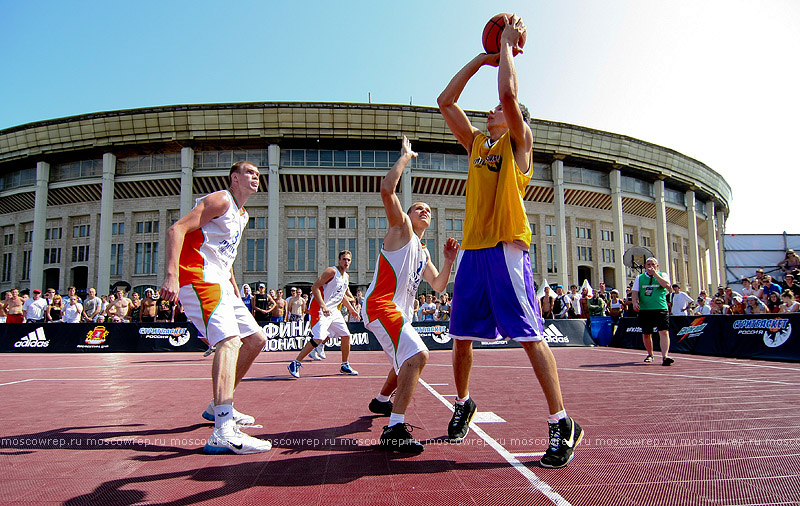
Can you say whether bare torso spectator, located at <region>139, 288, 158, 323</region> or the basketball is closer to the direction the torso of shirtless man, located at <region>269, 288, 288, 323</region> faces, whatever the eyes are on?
the basketball

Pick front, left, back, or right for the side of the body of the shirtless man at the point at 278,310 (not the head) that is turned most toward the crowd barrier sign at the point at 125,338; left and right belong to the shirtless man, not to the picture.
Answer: right

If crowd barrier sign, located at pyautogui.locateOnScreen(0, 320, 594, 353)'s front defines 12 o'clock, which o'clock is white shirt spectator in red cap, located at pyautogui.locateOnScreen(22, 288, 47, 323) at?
The white shirt spectator in red cap is roughly at 4 o'clock from the crowd barrier sign.

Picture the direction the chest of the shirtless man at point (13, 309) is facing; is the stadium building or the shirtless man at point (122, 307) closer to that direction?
the shirtless man

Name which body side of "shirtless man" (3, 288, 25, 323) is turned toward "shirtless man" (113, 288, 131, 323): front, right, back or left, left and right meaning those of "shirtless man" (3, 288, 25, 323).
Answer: left

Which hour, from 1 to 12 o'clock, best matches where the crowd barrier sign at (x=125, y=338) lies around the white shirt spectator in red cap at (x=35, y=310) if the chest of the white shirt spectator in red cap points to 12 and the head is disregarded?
The crowd barrier sign is roughly at 11 o'clock from the white shirt spectator in red cap.

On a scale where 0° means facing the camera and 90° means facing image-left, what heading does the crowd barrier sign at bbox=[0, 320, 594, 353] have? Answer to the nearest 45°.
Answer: approximately 0°

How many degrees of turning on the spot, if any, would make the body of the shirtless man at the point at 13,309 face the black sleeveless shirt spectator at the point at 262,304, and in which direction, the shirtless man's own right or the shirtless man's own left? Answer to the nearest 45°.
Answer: approximately 45° to the shirtless man's own left
